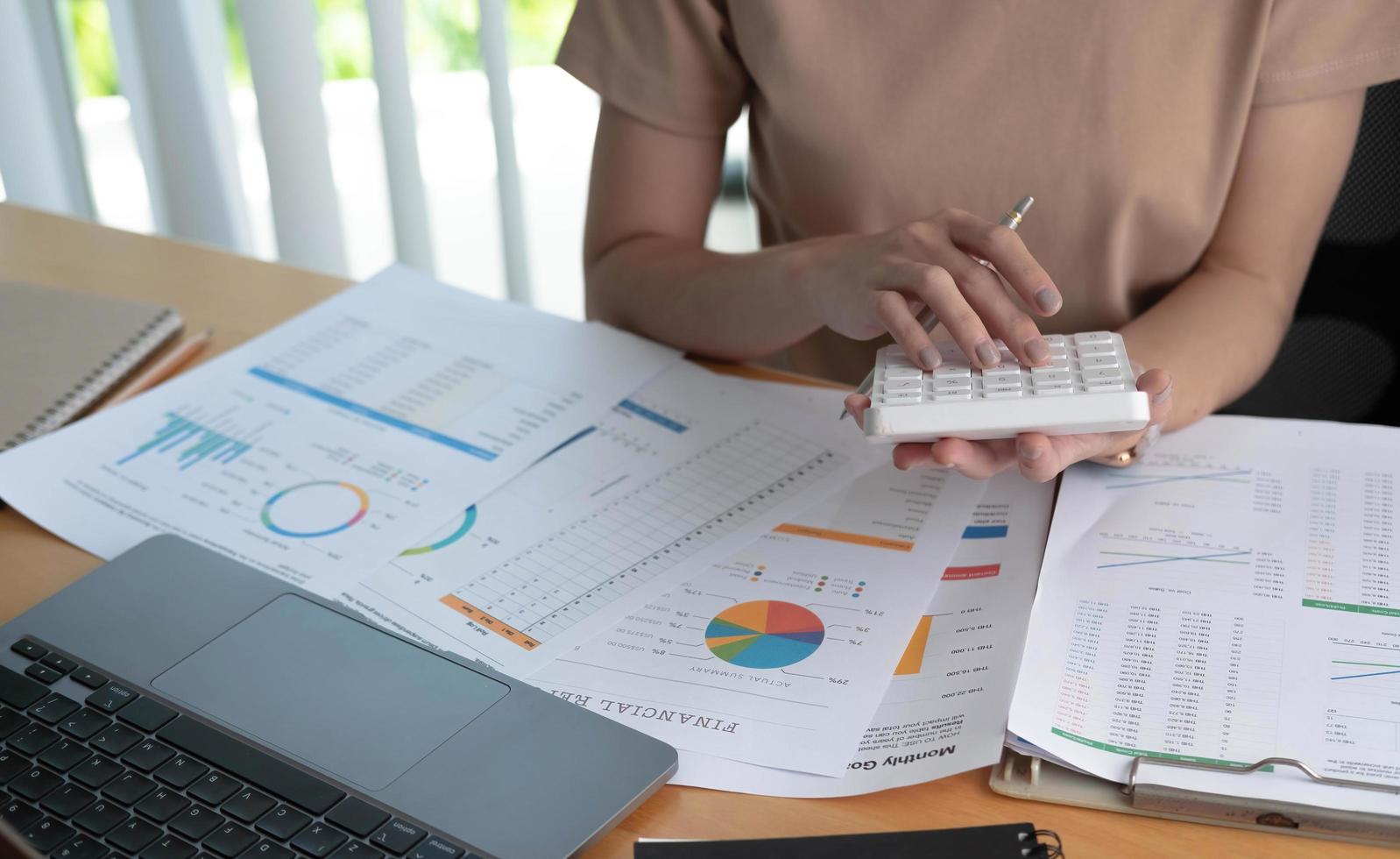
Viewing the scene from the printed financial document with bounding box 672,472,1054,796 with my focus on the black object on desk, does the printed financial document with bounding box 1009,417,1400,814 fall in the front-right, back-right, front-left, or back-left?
back-left

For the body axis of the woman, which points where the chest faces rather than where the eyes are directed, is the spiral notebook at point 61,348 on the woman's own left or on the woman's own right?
on the woman's own right

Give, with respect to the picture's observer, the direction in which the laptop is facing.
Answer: facing away from the viewer and to the right of the viewer

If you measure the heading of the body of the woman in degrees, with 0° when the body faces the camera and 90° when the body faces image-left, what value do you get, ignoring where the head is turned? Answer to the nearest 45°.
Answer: approximately 0°

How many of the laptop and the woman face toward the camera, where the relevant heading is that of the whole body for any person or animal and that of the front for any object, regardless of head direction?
1

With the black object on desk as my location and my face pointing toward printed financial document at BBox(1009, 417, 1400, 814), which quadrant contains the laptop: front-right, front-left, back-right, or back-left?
back-left

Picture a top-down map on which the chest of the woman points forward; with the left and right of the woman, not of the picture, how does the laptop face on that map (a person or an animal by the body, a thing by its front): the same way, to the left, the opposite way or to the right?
the opposite way
